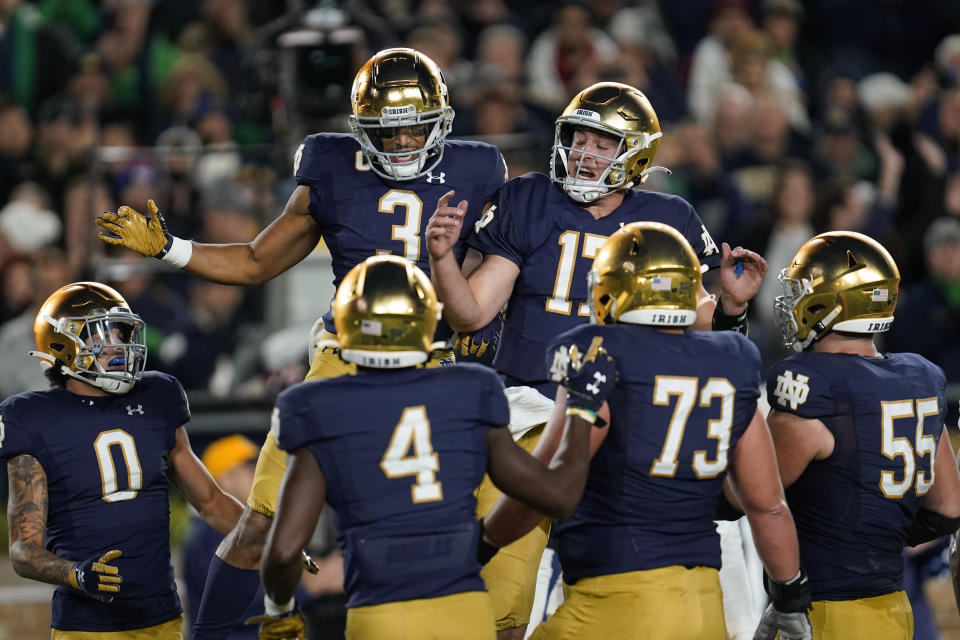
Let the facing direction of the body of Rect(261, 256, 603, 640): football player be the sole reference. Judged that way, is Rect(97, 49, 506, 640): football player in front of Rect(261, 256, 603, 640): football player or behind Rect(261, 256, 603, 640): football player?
in front

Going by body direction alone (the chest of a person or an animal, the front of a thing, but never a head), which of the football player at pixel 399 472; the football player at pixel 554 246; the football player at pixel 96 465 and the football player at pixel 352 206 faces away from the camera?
the football player at pixel 399 472

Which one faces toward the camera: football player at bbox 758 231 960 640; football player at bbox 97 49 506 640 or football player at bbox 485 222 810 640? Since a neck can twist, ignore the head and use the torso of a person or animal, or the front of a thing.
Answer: football player at bbox 97 49 506 640

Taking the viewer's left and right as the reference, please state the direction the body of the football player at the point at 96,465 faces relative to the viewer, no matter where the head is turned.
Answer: facing the viewer and to the right of the viewer

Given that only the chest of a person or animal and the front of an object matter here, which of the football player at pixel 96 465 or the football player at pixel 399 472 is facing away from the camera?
the football player at pixel 399 472

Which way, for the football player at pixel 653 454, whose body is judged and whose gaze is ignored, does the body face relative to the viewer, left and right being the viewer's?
facing away from the viewer and to the left of the viewer

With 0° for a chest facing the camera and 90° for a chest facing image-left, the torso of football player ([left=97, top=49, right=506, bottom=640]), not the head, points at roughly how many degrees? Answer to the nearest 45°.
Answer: approximately 0°

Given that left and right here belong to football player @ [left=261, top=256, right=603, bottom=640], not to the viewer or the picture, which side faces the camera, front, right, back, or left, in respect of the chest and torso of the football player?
back

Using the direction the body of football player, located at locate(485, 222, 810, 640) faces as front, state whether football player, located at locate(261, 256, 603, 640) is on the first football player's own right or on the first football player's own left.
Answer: on the first football player's own left

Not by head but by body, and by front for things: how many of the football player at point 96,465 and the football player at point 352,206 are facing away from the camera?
0

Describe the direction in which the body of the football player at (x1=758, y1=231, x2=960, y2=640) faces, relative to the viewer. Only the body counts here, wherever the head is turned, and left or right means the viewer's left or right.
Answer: facing away from the viewer and to the left of the viewer

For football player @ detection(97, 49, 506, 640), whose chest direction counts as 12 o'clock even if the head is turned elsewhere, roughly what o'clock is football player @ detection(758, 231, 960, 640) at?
football player @ detection(758, 231, 960, 640) is roughly at 10 o'clock from football player @ detection(97, 49, 506, 640).

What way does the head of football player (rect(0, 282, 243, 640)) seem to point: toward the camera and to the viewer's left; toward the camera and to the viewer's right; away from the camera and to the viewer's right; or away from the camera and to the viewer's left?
toward the camera and to the viewer's right
